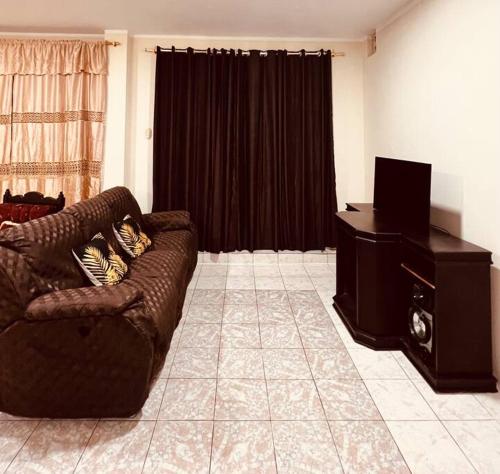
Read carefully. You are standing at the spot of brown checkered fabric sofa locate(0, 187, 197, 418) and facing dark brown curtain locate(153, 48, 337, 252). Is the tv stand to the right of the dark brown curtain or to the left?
right

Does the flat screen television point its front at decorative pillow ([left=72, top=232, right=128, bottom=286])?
yes

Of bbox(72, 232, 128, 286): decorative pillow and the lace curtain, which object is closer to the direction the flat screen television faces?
the decorative pillow

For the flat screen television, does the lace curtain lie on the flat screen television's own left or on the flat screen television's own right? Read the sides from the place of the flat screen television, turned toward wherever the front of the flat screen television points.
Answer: on the flat screen television's own right

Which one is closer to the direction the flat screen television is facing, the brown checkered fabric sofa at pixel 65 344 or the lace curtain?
the brown checkered fabric sofa

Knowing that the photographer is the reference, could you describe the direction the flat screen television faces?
facing the viewer and to the left of the viewer

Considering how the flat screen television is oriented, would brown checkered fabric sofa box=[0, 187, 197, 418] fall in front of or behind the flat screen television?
in front
